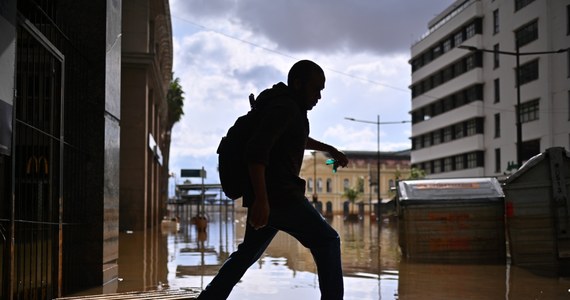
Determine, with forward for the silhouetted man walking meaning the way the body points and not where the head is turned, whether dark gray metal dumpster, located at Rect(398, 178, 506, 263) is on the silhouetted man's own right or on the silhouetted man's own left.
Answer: on the silhouetted man's own left

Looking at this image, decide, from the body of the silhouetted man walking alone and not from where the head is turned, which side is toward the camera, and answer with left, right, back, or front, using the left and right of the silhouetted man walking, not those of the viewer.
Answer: right

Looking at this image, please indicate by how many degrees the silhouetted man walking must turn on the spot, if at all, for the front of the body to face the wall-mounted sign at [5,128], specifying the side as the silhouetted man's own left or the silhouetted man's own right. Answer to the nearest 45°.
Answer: approximately 180°

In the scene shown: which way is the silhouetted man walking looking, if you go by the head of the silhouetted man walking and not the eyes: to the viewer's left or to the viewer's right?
to the viewer's right

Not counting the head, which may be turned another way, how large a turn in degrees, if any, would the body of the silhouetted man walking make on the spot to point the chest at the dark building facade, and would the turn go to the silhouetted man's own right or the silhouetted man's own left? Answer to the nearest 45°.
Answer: approximately 135° to the silhouetted man's own left

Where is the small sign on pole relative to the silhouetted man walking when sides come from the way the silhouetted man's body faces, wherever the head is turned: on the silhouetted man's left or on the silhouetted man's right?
on the silhouetted man's left

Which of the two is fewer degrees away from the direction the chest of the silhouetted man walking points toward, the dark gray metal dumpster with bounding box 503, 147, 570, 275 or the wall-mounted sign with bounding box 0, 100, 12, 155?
the dark gray metal dumpster

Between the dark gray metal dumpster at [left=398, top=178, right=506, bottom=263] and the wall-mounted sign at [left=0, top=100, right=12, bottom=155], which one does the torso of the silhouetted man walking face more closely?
the dark gray metal dumpster

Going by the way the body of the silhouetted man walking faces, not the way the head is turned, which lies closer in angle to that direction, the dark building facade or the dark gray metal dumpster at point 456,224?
the dark gray metal dumpster

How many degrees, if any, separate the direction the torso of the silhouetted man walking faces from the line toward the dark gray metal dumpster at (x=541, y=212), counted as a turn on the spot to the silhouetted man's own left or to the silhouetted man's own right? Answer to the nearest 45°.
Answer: approximately 45° to the silhouetted man's own left
